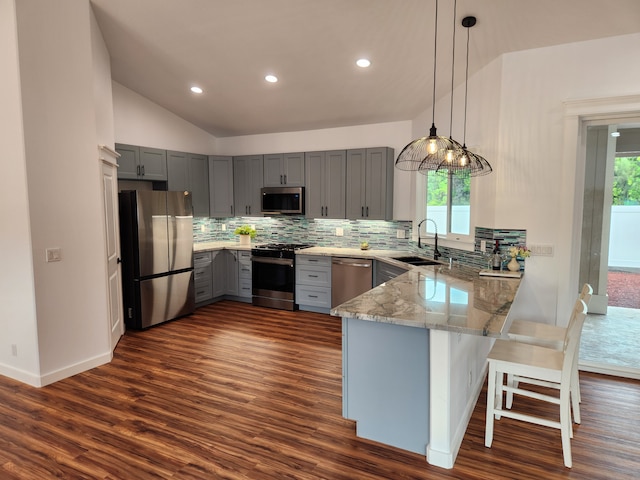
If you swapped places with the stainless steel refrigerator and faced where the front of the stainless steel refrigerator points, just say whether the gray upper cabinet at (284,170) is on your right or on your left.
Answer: on your left

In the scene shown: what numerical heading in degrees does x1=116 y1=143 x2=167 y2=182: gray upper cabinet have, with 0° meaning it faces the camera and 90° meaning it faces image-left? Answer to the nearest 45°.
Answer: approximately 315°

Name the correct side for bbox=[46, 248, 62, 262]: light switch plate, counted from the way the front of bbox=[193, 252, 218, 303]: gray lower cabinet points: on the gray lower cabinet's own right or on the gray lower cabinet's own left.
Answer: on the gray lower cabinet's own right

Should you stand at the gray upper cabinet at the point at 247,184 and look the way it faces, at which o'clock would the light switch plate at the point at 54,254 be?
The light switch plate is roughly at 1 o'clock from the gray upper cabinet.

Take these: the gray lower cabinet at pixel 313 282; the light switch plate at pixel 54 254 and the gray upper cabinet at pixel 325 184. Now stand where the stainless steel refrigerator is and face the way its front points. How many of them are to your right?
1

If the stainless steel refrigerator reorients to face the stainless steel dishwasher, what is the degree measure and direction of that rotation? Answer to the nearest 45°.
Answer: approximately 45° to its left

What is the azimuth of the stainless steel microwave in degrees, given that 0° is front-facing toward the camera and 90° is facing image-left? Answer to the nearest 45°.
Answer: approximately 0°
